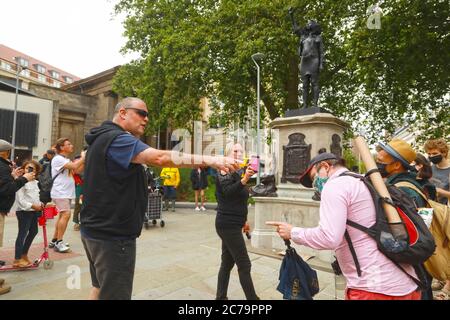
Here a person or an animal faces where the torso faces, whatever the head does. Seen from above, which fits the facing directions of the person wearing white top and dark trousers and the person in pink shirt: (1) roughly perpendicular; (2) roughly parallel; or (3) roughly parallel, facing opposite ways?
roughly parallel, facing opposite ways

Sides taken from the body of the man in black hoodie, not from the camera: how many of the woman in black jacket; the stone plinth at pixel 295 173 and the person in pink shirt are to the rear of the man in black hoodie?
0

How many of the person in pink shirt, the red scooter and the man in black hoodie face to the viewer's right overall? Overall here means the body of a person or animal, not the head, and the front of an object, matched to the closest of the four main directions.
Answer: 2

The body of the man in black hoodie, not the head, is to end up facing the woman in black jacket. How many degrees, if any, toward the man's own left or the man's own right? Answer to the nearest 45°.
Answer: approximately 45° to the man's own left

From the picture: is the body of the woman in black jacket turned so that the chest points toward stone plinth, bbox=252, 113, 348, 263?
no

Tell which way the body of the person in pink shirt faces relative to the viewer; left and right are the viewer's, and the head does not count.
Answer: facing to the left of the viewer

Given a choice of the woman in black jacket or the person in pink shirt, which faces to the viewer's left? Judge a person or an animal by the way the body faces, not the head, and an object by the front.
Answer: the person in pink shirt

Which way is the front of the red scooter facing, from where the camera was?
facing to the right of the viewer

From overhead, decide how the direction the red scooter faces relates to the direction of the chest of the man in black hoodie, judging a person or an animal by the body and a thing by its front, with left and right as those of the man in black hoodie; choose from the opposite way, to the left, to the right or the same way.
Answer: the same way

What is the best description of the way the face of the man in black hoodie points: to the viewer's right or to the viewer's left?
to the viewer's right
